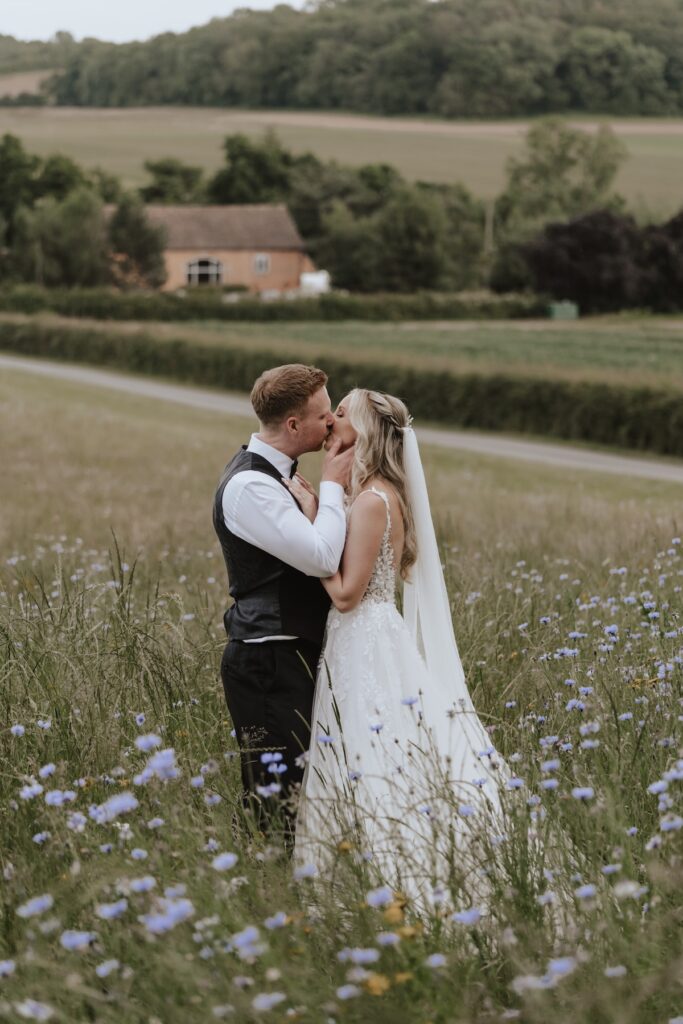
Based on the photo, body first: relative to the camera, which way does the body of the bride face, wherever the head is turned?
to the viewer's left

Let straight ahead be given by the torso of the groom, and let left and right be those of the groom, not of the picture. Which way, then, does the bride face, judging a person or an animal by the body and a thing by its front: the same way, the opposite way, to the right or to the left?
the opposite way

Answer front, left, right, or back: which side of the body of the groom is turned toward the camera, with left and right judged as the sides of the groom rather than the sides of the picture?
right

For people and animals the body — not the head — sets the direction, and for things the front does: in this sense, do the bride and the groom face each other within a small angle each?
yes

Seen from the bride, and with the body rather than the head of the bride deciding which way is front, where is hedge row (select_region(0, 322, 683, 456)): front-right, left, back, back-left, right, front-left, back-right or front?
right

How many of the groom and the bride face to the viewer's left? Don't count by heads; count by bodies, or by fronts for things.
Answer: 1

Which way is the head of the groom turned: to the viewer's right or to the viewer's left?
to the viewer's right
